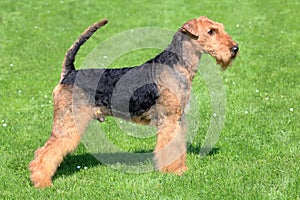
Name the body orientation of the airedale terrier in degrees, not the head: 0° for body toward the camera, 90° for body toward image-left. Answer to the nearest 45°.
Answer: approximately 270°
